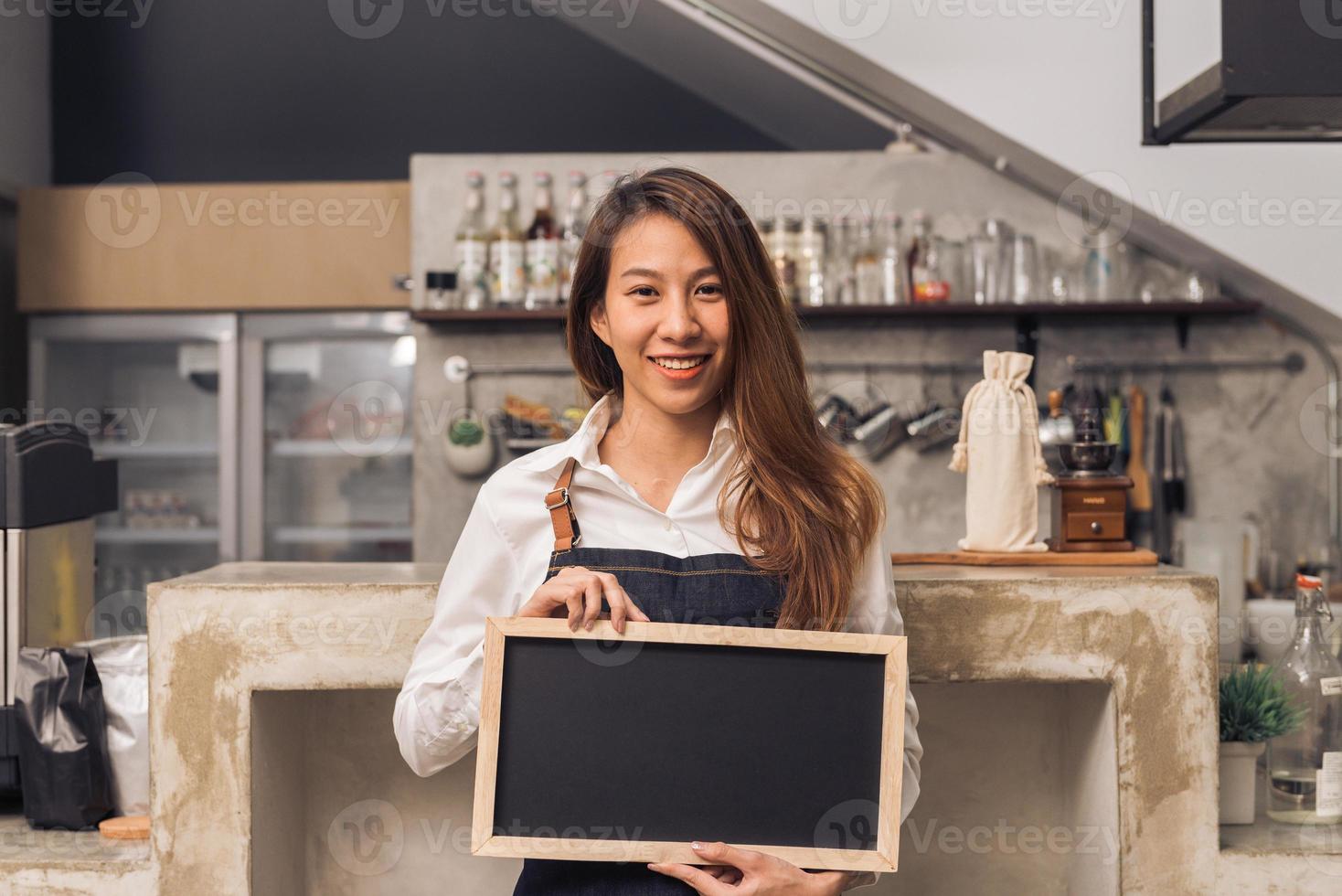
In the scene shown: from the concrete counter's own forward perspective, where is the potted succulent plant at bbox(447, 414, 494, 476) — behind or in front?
behind

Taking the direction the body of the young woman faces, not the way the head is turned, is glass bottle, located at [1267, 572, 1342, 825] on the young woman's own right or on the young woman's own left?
on the young woman's own left

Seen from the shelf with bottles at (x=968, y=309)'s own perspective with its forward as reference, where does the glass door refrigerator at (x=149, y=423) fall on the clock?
The glass door refrigerator is roughly at 3 o'clock from the shelf with bottles.

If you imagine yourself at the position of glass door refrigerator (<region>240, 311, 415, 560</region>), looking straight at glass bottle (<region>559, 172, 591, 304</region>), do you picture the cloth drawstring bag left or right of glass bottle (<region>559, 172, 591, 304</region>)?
right

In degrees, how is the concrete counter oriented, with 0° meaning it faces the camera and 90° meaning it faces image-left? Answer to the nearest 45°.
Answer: approximately 0°

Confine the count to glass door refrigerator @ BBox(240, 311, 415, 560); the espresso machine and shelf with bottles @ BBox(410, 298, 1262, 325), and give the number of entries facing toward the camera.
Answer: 2

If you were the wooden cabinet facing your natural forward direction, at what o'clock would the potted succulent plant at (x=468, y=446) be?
The potted succulent plant is roughly at 10 o'clock from the wooden cabinet.
